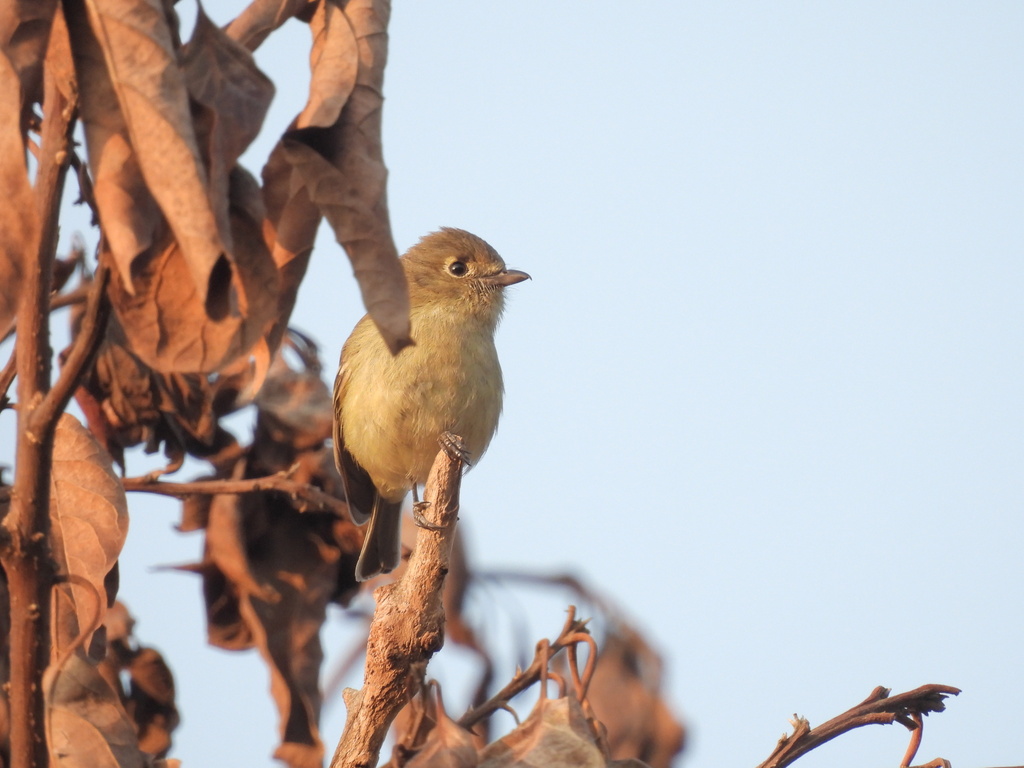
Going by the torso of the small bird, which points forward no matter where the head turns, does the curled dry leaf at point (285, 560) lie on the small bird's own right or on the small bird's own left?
on the small bird's own right

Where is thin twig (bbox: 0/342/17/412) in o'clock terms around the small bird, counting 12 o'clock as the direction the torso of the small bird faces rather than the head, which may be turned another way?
The thin twig is roughly at 2 o'clock from the small bird.

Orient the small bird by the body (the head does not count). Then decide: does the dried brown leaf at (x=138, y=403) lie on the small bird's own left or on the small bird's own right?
on the small bird's own right

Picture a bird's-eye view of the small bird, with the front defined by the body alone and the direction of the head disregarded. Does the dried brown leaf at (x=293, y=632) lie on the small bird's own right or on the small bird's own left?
on the small bird's own right

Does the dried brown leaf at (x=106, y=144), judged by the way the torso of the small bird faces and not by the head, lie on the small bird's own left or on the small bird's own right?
on the small bird's own right

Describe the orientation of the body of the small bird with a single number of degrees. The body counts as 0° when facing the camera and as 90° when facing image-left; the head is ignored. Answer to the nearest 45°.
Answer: approximately 315°
